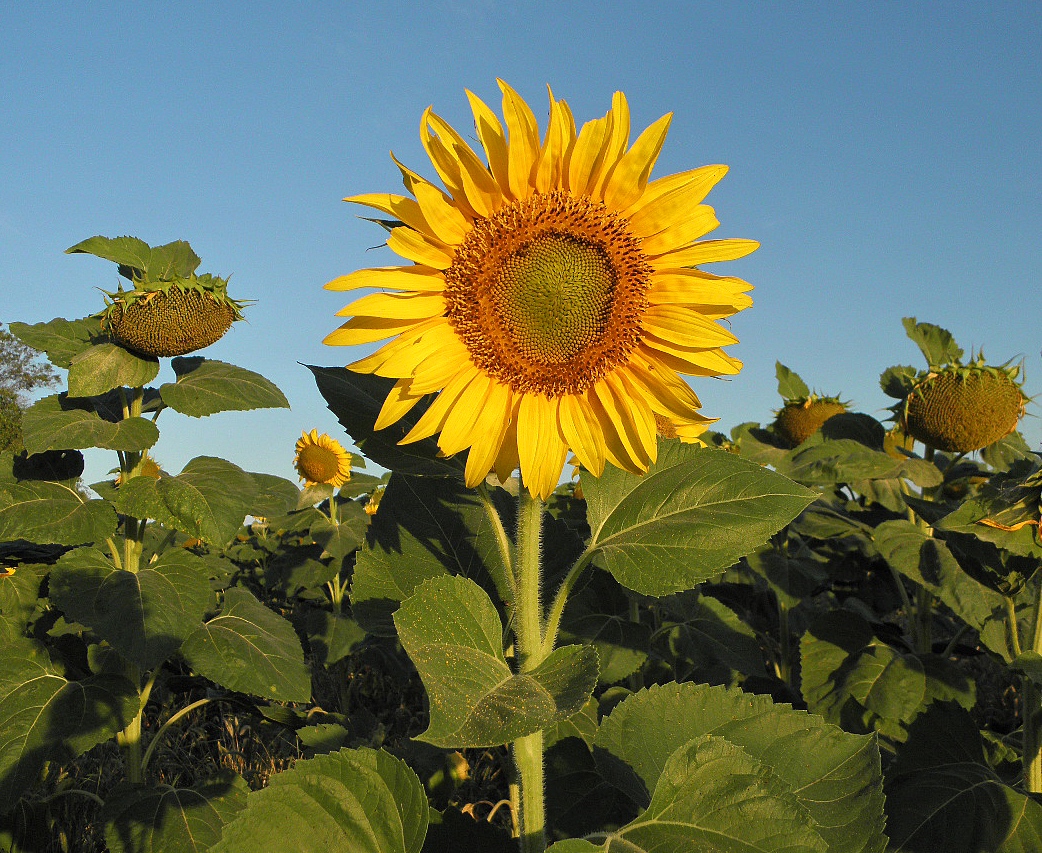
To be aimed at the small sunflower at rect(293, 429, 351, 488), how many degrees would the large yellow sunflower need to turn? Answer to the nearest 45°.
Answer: approximately 180°

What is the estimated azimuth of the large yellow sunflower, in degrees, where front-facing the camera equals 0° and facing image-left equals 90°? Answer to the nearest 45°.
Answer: approximately 0°
